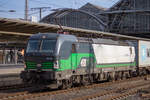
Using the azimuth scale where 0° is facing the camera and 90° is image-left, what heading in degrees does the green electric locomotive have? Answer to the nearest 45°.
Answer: approximately 45°
